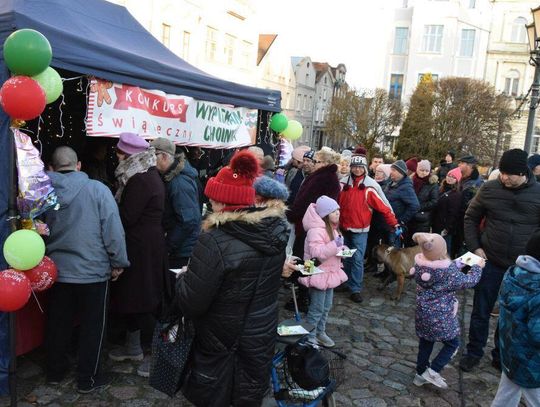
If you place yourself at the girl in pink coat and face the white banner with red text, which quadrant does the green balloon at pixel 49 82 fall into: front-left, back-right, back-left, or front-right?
front-left

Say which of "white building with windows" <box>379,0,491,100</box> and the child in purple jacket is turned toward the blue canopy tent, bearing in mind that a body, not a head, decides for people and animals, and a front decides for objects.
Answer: the white building with windows

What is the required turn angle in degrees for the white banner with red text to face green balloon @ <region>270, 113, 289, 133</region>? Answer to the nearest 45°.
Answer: approximately 90° to its left

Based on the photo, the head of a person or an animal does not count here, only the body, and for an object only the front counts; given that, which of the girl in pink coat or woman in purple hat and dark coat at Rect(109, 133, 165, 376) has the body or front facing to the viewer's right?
the girl in pink coat

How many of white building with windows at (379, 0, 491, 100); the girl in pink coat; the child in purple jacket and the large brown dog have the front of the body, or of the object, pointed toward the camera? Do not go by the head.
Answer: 1

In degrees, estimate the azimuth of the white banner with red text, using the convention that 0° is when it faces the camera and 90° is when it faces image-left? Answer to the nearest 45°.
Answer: approximately 315°

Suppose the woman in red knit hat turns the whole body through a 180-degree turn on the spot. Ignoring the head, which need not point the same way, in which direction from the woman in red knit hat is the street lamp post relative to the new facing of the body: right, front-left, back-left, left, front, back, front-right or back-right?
left

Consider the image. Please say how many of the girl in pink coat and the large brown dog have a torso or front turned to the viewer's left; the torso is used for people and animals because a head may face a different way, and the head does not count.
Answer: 1

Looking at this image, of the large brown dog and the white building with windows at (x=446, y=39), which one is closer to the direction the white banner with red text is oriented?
the large brown dog

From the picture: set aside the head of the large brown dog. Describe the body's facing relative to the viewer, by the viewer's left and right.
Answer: facing to the left of the viewer

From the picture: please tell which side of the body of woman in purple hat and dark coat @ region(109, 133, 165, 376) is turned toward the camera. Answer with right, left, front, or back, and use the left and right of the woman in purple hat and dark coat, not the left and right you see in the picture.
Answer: left

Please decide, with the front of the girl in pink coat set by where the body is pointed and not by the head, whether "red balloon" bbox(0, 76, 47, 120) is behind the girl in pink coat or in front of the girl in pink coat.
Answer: behind

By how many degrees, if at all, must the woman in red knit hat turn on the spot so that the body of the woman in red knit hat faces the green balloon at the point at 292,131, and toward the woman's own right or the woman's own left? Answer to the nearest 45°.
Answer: approximately 45° to the woman's own right
